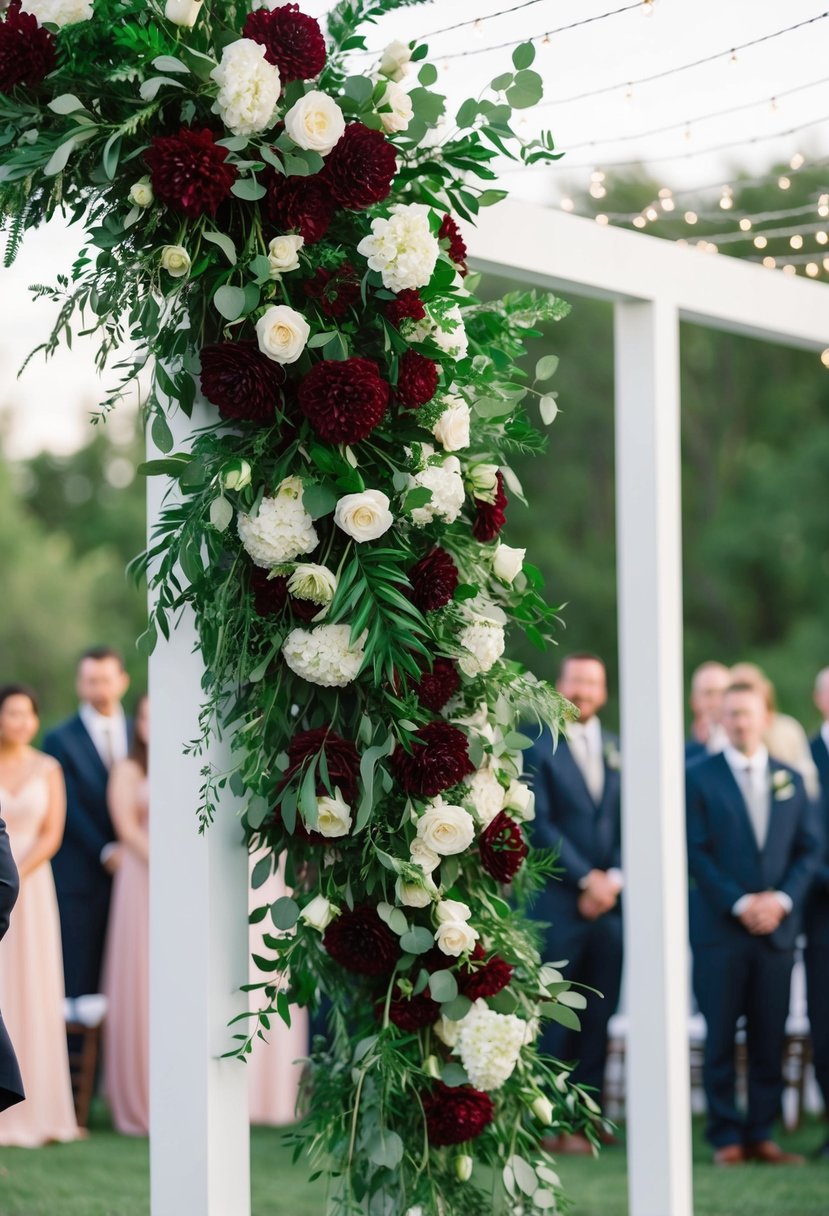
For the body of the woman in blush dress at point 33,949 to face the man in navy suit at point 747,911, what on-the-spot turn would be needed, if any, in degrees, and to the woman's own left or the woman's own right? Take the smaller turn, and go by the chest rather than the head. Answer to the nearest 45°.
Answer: approximately 135° to the woman's own left

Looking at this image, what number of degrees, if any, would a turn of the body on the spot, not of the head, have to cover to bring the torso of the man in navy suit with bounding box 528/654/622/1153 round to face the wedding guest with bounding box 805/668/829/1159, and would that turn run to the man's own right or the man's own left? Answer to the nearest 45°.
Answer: approximately 90° to the man's own left

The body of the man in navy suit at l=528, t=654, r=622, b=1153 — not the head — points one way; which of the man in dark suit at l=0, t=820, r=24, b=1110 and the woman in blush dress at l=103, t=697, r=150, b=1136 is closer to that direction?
the man in dark suit

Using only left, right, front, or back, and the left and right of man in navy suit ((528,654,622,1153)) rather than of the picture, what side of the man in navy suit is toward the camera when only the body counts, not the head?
front

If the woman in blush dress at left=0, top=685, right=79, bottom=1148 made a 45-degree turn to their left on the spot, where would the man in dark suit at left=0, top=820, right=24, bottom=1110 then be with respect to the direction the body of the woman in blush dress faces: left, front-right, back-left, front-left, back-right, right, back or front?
front

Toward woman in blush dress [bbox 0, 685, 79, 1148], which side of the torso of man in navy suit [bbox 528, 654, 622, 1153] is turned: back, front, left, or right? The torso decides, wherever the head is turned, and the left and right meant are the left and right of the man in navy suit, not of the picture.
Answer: right

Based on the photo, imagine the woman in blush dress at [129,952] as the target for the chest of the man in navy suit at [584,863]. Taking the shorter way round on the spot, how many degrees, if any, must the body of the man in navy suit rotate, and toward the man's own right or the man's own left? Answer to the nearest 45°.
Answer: approximately 90° to the man's own right

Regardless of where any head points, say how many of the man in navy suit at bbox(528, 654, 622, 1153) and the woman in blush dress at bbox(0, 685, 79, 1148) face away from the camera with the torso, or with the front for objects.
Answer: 0
